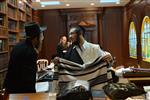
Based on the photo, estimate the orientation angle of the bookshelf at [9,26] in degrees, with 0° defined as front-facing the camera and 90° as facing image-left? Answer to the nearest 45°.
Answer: approximately 315°

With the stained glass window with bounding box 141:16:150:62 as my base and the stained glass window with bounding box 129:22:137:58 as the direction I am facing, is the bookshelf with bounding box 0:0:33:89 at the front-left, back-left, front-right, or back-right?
back-left
